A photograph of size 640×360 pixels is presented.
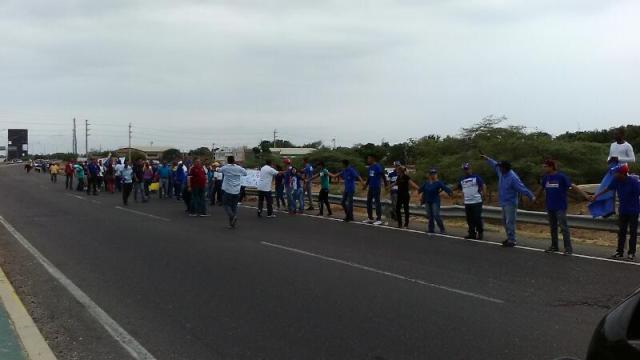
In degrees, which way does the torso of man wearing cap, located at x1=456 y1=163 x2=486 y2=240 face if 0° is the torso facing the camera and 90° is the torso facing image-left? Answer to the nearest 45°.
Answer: approximately 45°

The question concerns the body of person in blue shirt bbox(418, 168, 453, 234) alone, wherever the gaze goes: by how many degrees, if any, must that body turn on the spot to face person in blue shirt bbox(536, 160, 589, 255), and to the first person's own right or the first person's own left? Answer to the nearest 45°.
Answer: approximately 45° to the first person's own left

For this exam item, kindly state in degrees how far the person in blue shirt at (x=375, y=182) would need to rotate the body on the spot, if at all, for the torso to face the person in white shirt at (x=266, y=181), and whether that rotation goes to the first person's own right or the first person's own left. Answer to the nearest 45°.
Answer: approximately 45° to the first person's own right

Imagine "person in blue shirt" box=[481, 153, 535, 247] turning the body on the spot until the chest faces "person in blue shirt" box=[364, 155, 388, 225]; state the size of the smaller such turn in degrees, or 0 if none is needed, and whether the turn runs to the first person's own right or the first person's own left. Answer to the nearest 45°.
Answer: approximately 90° to the first person's own right

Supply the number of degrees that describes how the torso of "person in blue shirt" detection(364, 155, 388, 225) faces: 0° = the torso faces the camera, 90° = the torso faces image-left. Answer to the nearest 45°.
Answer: approximately 45°

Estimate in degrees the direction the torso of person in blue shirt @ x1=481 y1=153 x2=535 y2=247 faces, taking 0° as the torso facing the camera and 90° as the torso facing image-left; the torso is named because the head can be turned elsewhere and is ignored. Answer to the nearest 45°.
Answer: approximately 45°

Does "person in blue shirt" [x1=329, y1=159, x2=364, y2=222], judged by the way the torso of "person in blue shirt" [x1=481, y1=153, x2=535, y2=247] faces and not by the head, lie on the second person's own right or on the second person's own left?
on the second person's own right

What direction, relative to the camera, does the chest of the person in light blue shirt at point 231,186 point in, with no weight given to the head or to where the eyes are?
away from the camera
